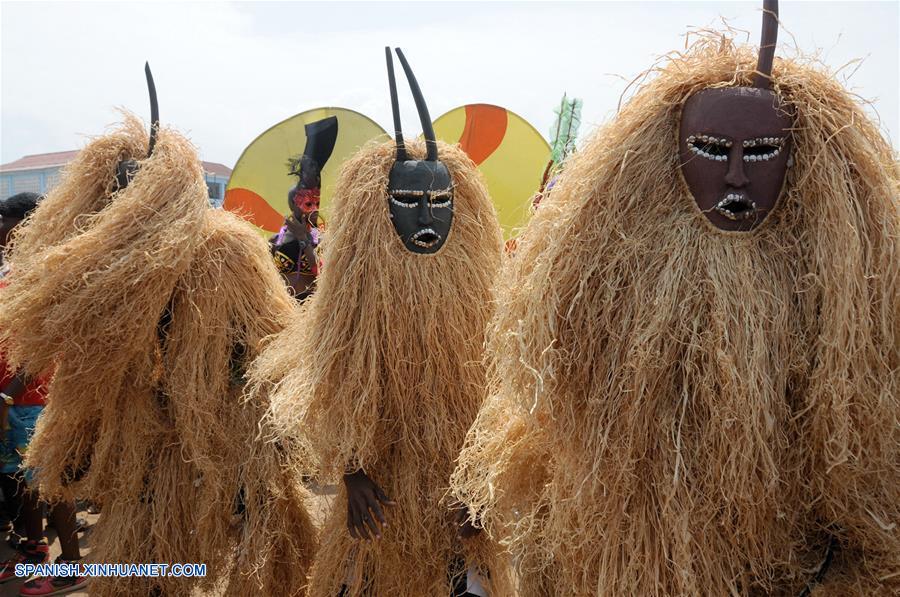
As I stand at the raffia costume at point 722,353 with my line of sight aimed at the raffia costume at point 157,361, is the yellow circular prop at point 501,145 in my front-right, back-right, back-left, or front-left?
front-right

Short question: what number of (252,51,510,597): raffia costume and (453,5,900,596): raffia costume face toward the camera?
2

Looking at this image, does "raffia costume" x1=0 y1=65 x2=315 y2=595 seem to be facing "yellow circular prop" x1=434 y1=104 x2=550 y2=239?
no

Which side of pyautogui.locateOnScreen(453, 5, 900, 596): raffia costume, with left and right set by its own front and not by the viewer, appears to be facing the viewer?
front

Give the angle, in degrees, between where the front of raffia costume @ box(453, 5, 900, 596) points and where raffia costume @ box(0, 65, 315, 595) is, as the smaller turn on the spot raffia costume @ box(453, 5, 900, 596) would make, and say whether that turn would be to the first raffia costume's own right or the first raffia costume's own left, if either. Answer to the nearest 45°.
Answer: approximately 90° to the first raffia costume's own right

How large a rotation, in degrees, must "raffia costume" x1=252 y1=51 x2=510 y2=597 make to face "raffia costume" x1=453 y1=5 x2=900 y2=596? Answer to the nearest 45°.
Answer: approximately 45° to its left

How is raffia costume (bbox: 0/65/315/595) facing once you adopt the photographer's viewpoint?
facing the viewer and to the left of the viewer

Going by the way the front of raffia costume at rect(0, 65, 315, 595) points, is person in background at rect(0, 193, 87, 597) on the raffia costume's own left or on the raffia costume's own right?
on the raffia costume's own right

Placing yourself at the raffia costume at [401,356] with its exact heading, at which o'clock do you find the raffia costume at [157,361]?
the raffia costume at [157,361] is roughly at 4 o'clock from the raffia costume at [401,356].

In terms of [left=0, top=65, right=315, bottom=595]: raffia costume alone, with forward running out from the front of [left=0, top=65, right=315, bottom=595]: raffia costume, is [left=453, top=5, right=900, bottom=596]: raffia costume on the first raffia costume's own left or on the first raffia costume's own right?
on the first raffia costume's own left
